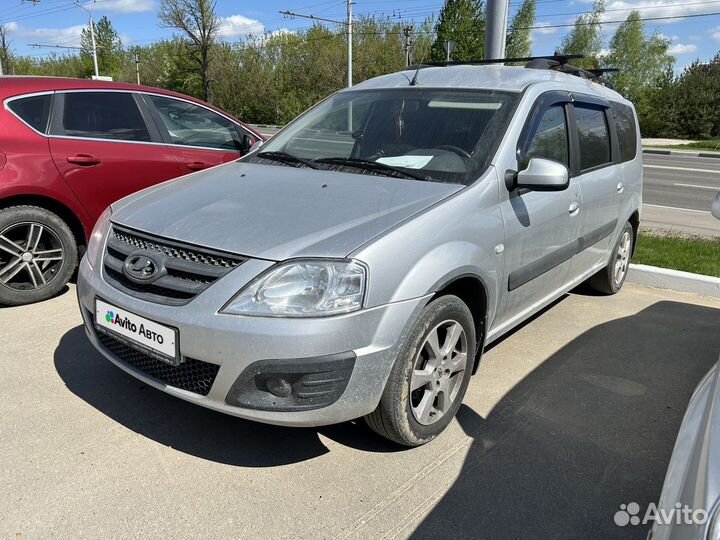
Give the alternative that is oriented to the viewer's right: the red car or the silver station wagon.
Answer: the red car

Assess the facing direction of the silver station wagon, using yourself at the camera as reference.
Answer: facing the viewer and to the left of the viewer

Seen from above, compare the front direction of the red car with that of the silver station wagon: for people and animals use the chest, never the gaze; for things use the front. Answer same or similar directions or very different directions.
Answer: very different directions

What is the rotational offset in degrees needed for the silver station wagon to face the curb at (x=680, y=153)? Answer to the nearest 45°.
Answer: approximately 180°

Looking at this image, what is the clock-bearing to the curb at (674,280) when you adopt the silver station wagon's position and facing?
The curb is roughly at 6 o'clock from the silver station wagon.

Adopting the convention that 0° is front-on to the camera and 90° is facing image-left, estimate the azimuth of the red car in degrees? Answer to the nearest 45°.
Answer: approximately 270°

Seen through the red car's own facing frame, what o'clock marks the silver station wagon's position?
The silver station wagon is roughly at 2 o'clock from the red car.

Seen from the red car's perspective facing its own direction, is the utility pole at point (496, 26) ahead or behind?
ahead

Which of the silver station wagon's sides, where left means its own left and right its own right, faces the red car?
right

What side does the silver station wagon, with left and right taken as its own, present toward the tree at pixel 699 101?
back

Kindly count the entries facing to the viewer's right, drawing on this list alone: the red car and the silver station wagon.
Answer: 1
